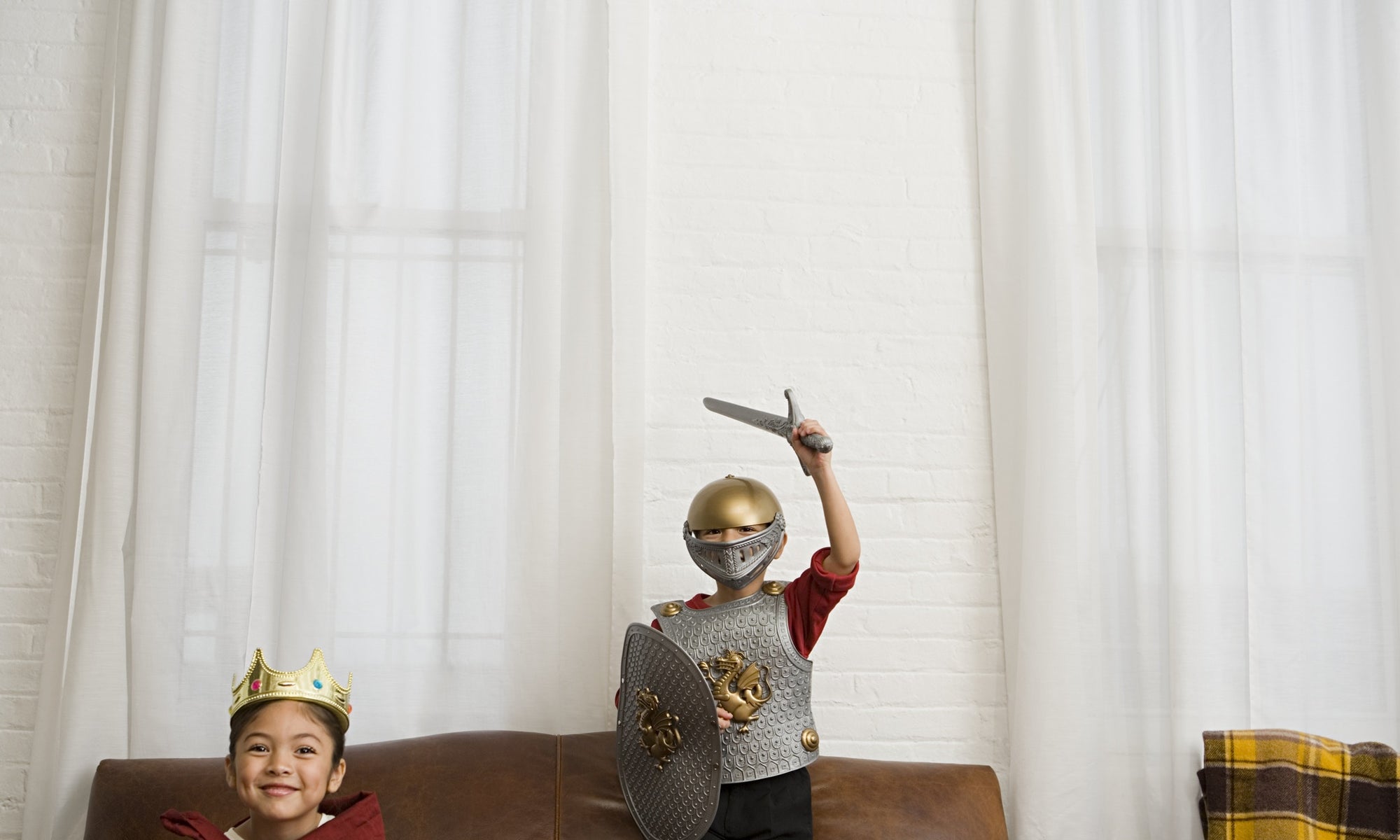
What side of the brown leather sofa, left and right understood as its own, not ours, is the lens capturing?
front

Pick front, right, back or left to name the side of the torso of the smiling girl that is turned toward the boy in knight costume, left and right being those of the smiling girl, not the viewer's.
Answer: left

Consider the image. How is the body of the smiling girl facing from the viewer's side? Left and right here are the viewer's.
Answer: facing the viewer

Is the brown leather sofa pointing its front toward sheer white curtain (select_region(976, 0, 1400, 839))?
no

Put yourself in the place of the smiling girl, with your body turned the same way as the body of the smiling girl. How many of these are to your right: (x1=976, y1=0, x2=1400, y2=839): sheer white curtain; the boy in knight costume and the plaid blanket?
0

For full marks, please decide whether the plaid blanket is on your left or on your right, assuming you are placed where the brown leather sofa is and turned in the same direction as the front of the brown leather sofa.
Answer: on your left

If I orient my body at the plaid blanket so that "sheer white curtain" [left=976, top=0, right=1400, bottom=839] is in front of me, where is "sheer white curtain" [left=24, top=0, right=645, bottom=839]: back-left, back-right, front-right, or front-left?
front-left

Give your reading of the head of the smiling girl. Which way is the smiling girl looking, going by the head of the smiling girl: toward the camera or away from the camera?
toward the camera

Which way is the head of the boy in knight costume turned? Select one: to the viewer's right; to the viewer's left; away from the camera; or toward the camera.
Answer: toward the camera

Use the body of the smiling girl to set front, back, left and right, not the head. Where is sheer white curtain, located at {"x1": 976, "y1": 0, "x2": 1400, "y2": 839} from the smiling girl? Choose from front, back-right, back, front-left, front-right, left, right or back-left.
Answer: left

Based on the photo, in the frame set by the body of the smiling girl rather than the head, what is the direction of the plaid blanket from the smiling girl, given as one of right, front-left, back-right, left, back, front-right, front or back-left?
left
